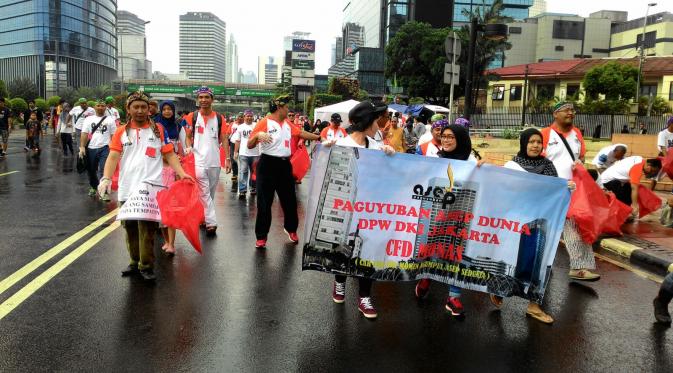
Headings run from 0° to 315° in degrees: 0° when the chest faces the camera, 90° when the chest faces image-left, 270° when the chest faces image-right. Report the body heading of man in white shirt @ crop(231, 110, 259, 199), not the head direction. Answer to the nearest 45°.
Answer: approximately 0°

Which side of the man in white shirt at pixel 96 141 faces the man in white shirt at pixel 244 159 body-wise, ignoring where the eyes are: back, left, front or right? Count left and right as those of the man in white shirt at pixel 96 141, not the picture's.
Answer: left

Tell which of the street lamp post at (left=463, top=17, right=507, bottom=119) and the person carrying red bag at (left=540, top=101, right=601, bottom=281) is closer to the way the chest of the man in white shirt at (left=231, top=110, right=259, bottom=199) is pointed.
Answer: the person carrying red bag

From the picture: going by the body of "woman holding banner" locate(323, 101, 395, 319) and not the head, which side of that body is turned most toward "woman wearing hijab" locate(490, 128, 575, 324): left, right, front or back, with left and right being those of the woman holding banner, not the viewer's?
left

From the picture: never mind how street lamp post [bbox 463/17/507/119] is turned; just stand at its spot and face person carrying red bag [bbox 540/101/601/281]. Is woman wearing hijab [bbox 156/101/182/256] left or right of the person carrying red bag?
right

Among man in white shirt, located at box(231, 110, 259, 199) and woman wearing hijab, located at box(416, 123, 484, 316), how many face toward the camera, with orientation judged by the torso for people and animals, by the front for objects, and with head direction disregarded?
2

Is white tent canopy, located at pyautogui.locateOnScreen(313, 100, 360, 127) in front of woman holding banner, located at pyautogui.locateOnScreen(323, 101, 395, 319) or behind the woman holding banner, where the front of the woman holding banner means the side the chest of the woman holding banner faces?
behind

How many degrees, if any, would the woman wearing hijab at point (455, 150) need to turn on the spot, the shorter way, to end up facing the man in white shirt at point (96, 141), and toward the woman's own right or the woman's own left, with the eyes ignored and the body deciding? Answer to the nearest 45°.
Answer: approximately 135° to the woman's own right

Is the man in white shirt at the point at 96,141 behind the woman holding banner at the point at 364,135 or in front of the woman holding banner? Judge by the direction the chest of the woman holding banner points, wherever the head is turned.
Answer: behind
